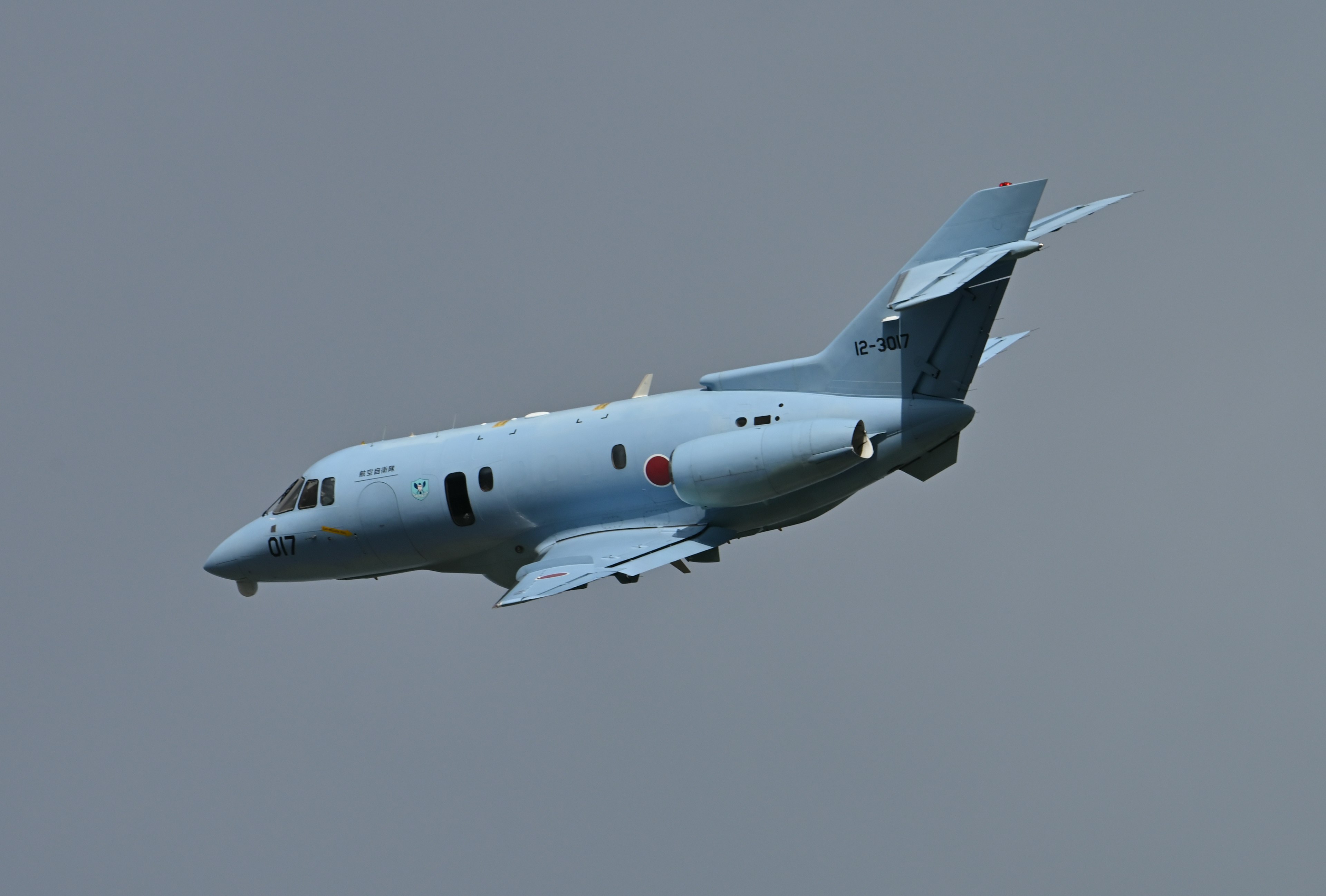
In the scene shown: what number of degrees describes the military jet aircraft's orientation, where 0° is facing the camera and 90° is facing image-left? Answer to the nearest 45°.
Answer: approximately 135°
